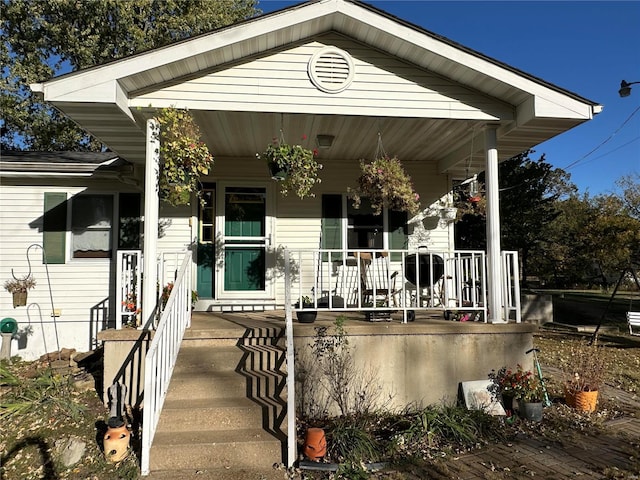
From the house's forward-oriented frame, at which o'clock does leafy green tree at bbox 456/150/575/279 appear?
The leafy green tree is roughly at 7 o'clock from the house.

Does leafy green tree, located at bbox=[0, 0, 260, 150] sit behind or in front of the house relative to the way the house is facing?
behind

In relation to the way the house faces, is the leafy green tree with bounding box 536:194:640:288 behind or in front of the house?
behind

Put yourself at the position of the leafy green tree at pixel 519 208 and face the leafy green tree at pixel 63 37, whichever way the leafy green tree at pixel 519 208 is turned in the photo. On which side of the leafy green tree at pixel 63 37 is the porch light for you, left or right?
left

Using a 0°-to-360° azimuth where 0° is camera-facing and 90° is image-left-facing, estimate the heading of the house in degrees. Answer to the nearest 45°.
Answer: approximately 0°
